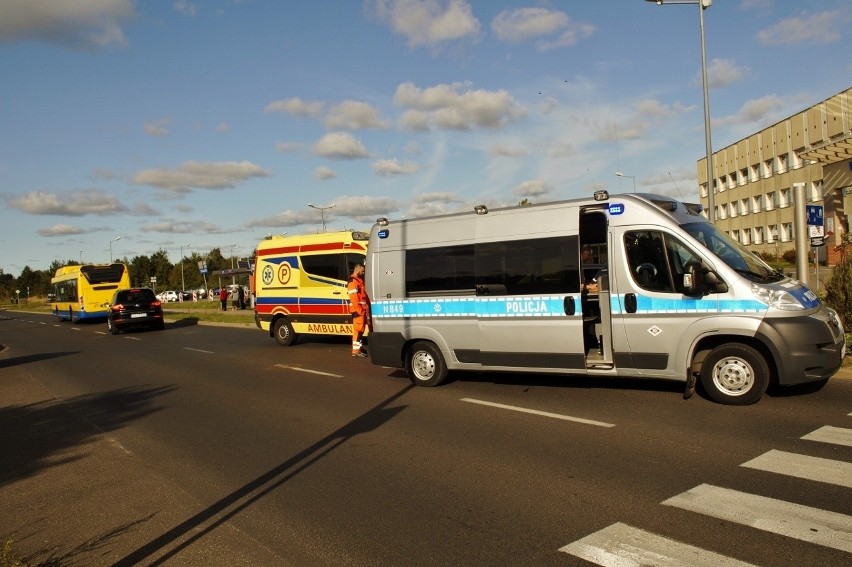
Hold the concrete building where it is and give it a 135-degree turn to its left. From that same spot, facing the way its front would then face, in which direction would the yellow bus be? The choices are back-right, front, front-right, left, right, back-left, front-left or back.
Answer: back-right

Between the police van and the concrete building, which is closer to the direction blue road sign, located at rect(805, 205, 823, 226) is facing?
the police van

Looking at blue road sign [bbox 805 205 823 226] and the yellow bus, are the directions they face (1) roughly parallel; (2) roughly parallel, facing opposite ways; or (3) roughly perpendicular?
roughly perpendicular

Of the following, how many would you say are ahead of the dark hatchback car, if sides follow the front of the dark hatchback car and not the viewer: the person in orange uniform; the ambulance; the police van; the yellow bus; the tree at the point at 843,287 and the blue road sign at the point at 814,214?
1

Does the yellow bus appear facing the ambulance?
no

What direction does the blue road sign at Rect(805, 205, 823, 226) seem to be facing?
toward the camera

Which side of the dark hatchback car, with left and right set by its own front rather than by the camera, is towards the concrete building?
right

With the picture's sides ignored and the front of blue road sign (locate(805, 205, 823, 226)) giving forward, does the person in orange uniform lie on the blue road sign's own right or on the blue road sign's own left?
on the blue road sign's own right

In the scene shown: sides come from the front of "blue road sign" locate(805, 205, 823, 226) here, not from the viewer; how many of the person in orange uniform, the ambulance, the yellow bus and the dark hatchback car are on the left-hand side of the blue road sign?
0

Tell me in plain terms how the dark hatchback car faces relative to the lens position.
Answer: facing away from the viewer

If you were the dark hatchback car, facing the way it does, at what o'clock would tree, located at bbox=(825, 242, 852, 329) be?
The tree is roughly at 5 o'clock from the dark hatchback car.

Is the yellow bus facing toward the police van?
no

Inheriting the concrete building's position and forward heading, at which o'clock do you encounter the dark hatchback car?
The dark hatchback car is roughly at 12 o'clock from the concrete building.

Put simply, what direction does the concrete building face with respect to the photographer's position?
facing the viewer and to the left of the viewer

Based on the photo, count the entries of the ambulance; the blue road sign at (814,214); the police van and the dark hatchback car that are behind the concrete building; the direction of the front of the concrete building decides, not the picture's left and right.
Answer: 0

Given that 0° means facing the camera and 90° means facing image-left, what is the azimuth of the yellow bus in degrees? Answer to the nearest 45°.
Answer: approximately 135°
